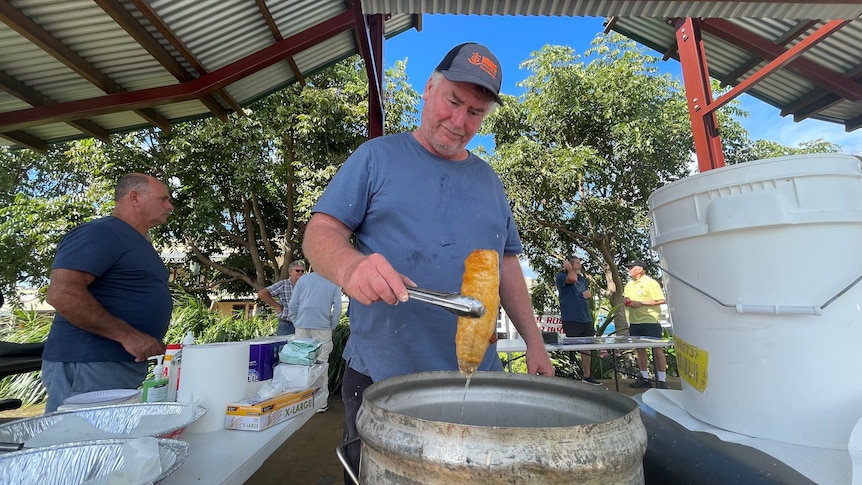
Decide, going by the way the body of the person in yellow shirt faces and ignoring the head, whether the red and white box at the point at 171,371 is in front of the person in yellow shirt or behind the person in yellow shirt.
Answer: in front

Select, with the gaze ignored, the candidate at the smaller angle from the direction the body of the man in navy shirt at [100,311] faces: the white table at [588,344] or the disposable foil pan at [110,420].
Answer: the white table

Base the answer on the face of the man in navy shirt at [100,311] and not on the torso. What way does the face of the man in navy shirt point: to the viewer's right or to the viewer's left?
to the viewer's right

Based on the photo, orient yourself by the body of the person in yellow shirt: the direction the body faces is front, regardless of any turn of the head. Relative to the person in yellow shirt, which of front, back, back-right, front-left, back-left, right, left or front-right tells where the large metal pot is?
front-left

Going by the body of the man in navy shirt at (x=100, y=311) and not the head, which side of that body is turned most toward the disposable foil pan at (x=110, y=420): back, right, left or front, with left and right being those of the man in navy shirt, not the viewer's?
right

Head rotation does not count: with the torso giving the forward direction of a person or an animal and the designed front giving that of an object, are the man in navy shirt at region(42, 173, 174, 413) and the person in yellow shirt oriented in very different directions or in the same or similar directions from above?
very different directions

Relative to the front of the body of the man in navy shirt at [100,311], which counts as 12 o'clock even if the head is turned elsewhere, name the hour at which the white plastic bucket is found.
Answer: The white plastic bucket is roughly at 2 o'clock from the man in navy shirt.

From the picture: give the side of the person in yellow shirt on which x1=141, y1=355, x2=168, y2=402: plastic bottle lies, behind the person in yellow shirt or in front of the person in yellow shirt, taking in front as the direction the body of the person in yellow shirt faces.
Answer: in front

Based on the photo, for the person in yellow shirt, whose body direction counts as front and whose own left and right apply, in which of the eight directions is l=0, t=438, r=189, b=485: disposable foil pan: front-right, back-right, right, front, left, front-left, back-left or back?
front-left

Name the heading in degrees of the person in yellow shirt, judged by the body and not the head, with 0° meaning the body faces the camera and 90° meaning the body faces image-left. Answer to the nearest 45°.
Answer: approximately 45°

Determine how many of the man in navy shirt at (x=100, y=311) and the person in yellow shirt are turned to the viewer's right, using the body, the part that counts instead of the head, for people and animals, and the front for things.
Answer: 1

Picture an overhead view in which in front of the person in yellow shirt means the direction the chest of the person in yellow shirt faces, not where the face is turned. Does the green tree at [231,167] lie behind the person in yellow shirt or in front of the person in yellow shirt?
in front

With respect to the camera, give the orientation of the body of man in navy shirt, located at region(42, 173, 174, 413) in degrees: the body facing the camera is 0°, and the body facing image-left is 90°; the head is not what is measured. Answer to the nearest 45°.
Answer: approximately 270°

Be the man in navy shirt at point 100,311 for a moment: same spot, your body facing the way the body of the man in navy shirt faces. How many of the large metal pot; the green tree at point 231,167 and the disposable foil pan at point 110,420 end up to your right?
2

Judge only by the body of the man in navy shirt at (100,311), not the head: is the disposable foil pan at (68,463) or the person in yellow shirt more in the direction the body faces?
the person in yellow shirt

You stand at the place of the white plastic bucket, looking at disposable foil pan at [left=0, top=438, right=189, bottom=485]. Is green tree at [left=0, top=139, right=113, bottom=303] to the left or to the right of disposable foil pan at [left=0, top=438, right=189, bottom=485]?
right
